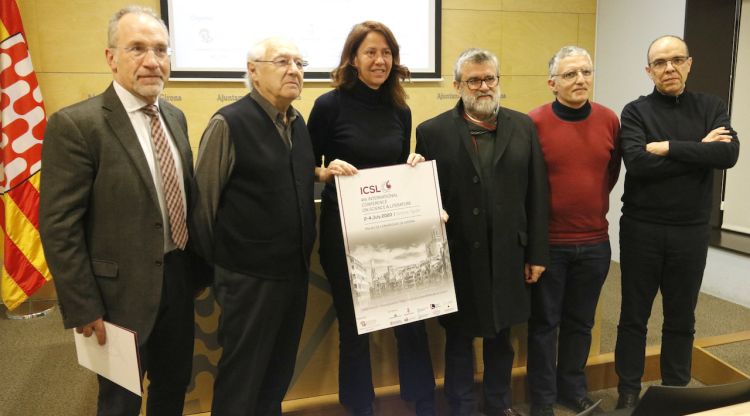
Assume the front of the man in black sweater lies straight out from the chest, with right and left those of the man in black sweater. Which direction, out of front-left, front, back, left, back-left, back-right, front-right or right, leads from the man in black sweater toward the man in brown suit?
front-right

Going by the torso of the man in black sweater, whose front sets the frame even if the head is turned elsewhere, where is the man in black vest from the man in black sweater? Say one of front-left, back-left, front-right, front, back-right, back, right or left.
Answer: front-right

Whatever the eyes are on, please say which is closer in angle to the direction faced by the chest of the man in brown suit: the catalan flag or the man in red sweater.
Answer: the man in red sweater

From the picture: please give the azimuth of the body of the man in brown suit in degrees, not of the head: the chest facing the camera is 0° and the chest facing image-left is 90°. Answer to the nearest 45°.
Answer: approximately 315°

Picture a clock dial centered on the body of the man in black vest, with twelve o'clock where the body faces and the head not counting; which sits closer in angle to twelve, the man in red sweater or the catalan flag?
the man in red sweater

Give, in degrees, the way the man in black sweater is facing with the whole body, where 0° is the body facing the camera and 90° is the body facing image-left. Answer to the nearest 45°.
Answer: approximately 0°

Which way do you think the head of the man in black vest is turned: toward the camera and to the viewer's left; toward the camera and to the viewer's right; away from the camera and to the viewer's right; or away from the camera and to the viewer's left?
toward the camera and to the viewer's right

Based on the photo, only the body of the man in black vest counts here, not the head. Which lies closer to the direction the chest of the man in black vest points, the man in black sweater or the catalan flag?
the man in black sweater

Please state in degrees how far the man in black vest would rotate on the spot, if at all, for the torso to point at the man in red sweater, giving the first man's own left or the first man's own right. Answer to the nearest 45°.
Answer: approximately 45° to the first man's own left

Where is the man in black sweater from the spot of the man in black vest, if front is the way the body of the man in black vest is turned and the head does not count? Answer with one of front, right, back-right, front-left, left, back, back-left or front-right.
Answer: front-left
